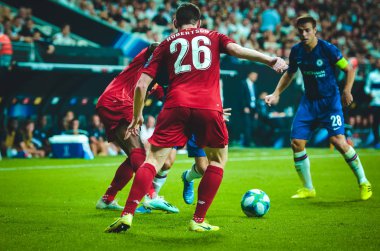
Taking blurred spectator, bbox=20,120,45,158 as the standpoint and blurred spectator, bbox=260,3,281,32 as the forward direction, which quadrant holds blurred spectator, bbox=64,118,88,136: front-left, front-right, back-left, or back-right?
front-right

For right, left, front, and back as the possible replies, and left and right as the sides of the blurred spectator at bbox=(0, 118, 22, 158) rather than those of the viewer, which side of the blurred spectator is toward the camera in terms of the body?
front

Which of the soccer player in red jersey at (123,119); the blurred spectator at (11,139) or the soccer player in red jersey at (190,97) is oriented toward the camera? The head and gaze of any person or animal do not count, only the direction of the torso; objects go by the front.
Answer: the blurred spectator

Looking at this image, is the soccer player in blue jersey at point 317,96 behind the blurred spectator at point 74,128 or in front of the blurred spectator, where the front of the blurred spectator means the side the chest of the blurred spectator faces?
in front

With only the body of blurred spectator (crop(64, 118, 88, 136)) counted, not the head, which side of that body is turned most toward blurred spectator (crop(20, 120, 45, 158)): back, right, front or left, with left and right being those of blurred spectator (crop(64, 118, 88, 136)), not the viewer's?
right

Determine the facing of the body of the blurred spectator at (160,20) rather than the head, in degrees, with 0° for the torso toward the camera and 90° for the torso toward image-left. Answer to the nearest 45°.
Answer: approximately 0°

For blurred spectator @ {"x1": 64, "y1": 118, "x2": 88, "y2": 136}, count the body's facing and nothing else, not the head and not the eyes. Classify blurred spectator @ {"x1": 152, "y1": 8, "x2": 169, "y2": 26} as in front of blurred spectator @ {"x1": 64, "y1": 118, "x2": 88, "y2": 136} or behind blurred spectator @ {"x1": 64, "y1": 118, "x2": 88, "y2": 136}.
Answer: behind

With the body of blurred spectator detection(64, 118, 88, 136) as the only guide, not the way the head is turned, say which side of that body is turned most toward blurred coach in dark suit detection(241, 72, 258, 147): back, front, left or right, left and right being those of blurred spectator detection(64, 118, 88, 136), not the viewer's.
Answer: left

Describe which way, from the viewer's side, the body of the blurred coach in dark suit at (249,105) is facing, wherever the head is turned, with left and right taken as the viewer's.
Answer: facing the viewer and to the right of the viewer

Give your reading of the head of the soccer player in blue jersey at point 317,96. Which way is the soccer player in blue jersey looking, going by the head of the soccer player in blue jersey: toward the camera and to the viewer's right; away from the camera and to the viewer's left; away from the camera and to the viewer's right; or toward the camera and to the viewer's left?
toward the camera and to the viewer's left

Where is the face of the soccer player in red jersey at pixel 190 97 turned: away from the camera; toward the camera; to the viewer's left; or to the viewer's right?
away from the camera

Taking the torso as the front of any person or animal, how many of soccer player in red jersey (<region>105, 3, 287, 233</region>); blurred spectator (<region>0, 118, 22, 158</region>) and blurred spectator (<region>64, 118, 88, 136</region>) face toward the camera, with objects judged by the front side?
2

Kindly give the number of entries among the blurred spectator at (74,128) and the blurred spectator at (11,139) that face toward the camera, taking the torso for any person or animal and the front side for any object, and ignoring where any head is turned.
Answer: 2

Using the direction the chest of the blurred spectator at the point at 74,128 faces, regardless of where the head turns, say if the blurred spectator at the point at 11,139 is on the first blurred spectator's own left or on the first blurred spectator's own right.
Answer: on the first blurred spectator's own right

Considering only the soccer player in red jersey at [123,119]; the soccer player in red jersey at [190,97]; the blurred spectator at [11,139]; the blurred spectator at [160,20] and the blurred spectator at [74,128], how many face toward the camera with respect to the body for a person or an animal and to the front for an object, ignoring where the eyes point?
3

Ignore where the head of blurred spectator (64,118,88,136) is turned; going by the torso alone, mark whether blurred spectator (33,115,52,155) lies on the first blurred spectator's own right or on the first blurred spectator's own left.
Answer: on the first blurred spectator's own right

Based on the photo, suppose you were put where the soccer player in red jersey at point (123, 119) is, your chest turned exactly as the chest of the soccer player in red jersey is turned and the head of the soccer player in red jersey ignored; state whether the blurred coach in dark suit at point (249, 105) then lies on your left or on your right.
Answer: on your left

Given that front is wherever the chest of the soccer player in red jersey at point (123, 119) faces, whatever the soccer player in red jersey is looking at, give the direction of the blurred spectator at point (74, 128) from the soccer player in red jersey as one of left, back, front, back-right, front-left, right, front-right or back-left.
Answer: left

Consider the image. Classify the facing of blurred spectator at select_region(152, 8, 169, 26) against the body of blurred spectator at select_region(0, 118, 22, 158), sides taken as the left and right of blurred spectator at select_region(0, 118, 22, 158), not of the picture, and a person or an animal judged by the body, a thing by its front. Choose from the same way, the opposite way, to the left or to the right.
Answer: the same way
